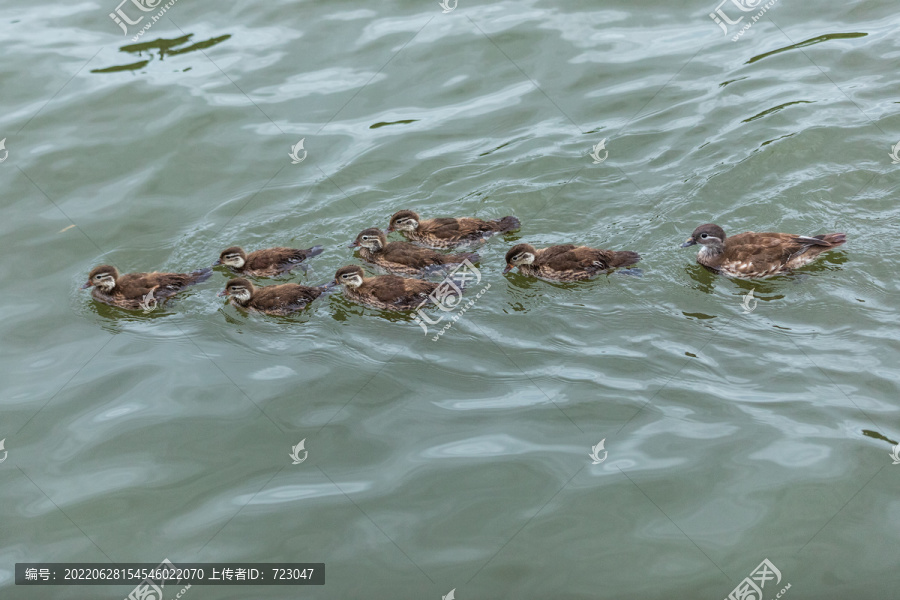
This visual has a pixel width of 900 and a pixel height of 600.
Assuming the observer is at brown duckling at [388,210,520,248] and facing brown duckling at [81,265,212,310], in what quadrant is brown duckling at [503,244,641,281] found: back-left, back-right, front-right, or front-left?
back-left

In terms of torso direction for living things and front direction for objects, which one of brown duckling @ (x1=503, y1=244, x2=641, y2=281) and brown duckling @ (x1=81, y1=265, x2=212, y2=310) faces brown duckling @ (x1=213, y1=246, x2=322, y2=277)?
brown duckling @ (x1=503, y1=244, x2=641, y2=281)

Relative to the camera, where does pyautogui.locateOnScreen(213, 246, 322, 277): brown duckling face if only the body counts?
to the viewer's left

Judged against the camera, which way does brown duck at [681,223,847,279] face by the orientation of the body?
to the viewer's left

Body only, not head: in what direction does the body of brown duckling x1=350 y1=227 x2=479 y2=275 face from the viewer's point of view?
to the viewer's left

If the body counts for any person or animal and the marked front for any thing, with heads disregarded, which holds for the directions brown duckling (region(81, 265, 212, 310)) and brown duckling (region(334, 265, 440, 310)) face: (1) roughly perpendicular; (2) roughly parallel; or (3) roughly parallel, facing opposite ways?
roughly parallel

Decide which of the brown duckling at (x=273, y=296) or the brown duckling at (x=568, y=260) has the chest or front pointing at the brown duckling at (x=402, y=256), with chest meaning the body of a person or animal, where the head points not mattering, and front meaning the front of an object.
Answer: the brown duckling at (x=568, y=260)

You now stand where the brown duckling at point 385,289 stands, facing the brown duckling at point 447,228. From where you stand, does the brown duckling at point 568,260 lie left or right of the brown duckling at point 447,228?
right

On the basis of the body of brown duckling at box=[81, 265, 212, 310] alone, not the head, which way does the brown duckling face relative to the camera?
to the viewer's left

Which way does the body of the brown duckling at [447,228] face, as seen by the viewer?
to the viewer's left

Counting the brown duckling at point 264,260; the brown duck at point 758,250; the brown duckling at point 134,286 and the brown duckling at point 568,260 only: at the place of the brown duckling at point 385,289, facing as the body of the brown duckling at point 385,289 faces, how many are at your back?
2

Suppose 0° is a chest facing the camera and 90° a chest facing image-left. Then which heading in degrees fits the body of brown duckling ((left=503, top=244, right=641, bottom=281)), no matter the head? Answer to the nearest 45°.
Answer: approximately 90°

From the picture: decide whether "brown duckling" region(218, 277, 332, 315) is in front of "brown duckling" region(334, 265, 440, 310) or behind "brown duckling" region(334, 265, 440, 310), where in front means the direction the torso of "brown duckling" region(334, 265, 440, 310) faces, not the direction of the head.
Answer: in front

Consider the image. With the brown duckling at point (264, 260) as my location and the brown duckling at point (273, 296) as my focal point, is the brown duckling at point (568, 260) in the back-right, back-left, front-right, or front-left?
front-left

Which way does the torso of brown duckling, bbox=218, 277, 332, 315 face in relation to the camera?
to the viewer's left

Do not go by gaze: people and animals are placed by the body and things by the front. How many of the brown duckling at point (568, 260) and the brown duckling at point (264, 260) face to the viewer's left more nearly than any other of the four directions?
2

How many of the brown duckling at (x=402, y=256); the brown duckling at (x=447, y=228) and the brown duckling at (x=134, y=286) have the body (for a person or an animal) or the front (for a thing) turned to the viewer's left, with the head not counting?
3

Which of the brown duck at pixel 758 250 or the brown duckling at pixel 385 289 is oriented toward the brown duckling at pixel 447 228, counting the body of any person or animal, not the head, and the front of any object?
the brown duck at pixel 758 250

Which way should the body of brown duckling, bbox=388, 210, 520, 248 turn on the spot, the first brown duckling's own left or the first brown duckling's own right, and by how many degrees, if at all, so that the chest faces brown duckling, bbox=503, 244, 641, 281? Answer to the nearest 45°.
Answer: approximately 135° to the first brown duckling's own left

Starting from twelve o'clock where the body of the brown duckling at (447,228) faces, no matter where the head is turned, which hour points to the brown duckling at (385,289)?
the brown duckling at (385,289) is roughly at 10 o'clock from the brown duckling at (447,228).
